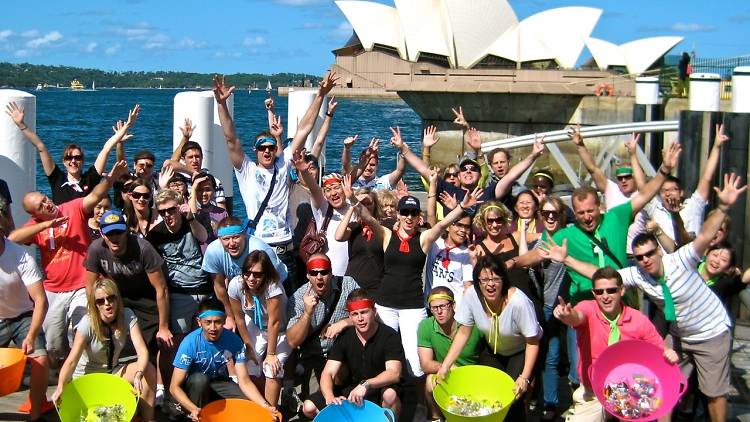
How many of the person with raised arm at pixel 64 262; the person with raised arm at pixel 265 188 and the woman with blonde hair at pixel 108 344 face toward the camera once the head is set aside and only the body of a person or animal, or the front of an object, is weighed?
3

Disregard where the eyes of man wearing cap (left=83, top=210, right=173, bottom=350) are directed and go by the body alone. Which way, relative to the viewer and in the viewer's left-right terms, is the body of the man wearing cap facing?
facing the viewer

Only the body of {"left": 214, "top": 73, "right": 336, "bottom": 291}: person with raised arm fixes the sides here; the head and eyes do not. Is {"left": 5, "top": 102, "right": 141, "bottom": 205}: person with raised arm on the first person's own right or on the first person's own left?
on the first person's own right

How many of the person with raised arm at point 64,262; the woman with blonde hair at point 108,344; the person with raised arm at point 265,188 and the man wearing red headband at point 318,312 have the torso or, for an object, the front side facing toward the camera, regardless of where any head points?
4

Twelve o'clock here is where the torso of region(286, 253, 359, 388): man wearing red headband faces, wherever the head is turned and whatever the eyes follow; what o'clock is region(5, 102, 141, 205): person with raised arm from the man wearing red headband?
The person with raised arm is roughly at 4 o'clock from the man wearing red headband.

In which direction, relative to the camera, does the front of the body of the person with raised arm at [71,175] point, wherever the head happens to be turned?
toward the camera

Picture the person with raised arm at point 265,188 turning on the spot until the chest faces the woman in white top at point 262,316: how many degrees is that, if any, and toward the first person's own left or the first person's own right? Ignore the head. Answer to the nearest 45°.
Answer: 0° — they already face them

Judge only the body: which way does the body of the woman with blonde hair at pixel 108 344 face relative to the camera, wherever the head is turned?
toward the camera

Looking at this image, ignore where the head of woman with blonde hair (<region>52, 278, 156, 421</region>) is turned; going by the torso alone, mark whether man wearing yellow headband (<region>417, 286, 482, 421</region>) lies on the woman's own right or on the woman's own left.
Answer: on the woman's own left

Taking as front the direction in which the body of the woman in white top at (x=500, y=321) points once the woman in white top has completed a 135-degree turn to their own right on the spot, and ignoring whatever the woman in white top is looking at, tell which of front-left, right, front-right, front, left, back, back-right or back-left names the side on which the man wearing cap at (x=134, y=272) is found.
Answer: front-left

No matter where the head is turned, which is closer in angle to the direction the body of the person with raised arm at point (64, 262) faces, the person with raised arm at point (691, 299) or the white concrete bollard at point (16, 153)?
the person with raised arm

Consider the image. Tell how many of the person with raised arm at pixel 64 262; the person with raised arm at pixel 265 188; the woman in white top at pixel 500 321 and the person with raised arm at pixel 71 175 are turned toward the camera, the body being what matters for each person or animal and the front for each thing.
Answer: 4

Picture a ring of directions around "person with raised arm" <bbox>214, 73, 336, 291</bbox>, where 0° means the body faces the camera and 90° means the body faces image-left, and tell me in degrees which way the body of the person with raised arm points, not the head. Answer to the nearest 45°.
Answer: approximately 0°
